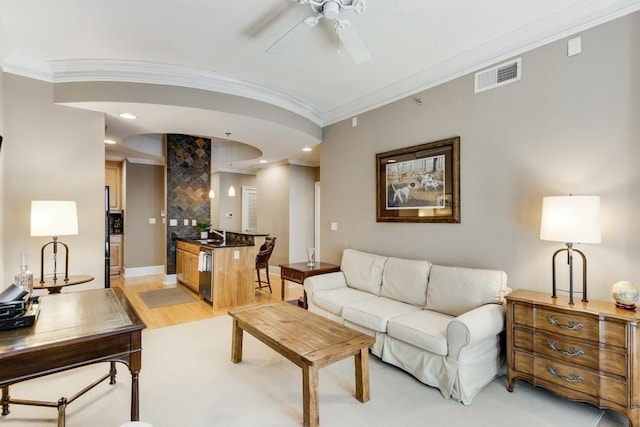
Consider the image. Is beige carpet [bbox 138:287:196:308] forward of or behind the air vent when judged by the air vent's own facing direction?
forward

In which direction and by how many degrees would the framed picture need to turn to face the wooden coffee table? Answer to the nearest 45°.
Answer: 0° — it already faces it

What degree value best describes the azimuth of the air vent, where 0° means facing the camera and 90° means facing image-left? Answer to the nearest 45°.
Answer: approximately 45°

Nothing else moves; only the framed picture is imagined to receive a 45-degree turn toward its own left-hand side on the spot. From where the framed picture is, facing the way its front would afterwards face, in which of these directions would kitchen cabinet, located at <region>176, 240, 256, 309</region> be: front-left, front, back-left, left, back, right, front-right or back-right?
right

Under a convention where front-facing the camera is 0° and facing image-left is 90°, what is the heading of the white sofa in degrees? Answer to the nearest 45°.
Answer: approximately 45°

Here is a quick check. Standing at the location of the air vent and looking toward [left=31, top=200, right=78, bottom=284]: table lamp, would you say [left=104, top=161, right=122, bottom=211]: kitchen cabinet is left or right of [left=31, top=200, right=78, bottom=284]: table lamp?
right

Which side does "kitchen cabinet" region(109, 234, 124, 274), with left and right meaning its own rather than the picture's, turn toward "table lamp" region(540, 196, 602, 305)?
front

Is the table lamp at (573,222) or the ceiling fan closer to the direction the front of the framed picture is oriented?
the ceiling fan

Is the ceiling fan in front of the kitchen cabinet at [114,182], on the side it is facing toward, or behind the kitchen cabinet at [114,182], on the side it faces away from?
in front

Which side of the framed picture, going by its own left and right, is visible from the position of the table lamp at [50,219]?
front

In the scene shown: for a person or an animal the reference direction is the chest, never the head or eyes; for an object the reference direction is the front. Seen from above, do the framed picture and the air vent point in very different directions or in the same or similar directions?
same or similar directions

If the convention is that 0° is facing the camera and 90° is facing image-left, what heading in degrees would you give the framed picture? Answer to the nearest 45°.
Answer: approximately 45°
